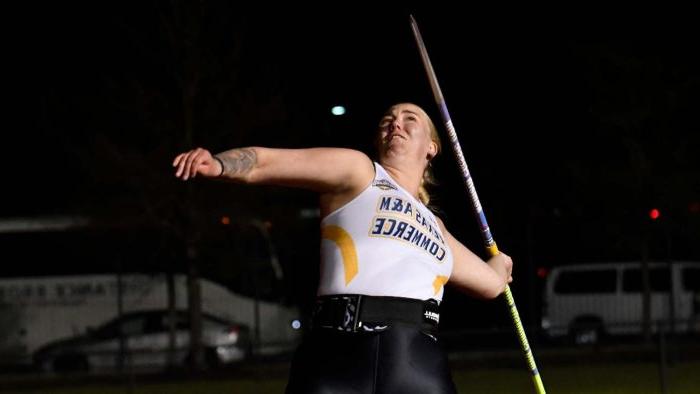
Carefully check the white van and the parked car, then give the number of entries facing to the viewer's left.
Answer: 1

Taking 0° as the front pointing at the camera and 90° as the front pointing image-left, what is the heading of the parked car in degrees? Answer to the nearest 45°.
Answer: approximately 90°

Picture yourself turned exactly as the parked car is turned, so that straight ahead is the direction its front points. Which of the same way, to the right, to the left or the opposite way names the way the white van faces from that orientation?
the opposite way

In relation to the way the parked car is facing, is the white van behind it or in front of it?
behind
